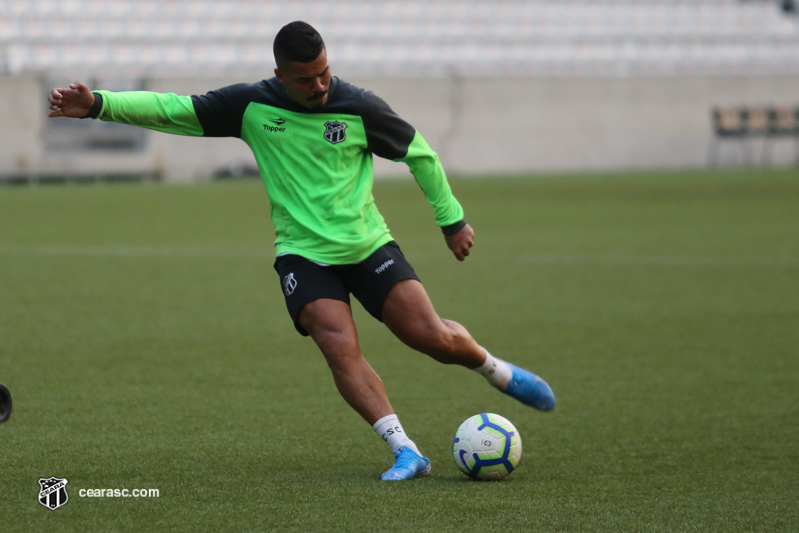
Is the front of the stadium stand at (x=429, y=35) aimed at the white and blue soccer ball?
yes

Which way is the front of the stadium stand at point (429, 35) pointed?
toward the camera

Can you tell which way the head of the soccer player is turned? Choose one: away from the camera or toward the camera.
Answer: toward the camera

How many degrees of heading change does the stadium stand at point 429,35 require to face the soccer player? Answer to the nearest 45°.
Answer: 0° — it already faces them

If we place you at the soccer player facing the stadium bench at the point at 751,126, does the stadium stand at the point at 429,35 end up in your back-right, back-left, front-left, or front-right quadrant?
front-left

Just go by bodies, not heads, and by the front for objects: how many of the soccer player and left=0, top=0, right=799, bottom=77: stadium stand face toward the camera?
2

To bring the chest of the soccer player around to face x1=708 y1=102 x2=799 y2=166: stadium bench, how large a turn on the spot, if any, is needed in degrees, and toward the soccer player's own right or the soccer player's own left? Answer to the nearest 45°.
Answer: approximately 135° to the soccer player's own left

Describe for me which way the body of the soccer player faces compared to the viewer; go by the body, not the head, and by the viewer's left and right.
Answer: facing the viewer

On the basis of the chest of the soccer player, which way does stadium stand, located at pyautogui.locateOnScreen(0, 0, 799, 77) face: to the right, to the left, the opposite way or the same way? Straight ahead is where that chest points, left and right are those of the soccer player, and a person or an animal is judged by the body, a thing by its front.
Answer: the same way

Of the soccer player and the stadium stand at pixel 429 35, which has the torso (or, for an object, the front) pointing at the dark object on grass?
the stadium stand

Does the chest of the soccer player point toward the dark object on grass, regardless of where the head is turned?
no
